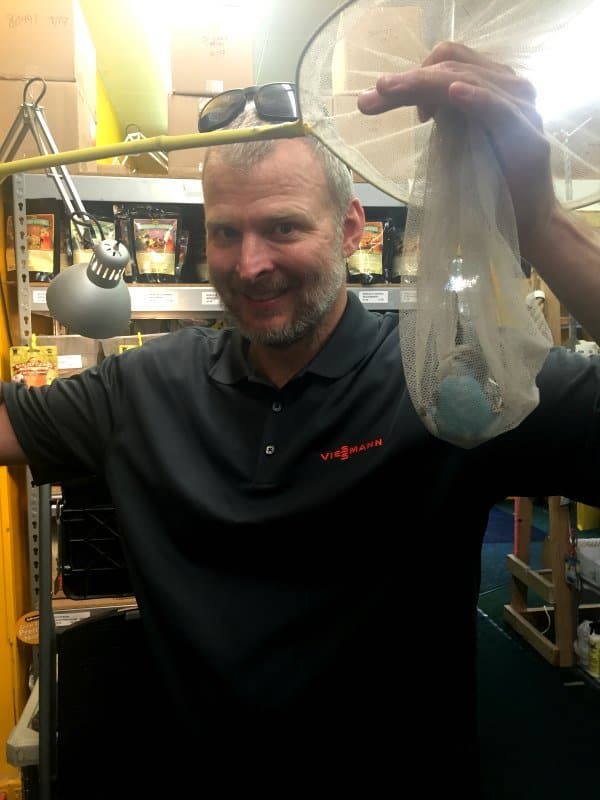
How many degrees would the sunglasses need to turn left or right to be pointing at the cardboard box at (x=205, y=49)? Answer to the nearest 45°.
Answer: approximately 180°

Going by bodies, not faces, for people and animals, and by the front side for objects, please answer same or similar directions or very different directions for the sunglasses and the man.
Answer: same or similar directions

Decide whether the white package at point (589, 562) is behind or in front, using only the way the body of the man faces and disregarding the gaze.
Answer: behind

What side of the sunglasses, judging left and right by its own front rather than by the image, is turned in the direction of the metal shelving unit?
back

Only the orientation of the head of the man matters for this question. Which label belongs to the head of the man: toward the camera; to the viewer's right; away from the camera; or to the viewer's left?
toward the camera

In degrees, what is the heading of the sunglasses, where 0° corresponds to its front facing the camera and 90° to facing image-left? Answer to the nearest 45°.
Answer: approximately 0°

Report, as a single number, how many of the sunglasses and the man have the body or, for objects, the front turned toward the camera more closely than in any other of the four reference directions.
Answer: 2

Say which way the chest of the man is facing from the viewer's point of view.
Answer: toward the camera

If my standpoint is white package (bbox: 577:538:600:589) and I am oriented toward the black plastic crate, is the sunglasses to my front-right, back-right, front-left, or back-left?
front-left

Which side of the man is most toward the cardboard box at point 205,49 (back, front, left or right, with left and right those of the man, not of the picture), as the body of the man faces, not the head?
back
